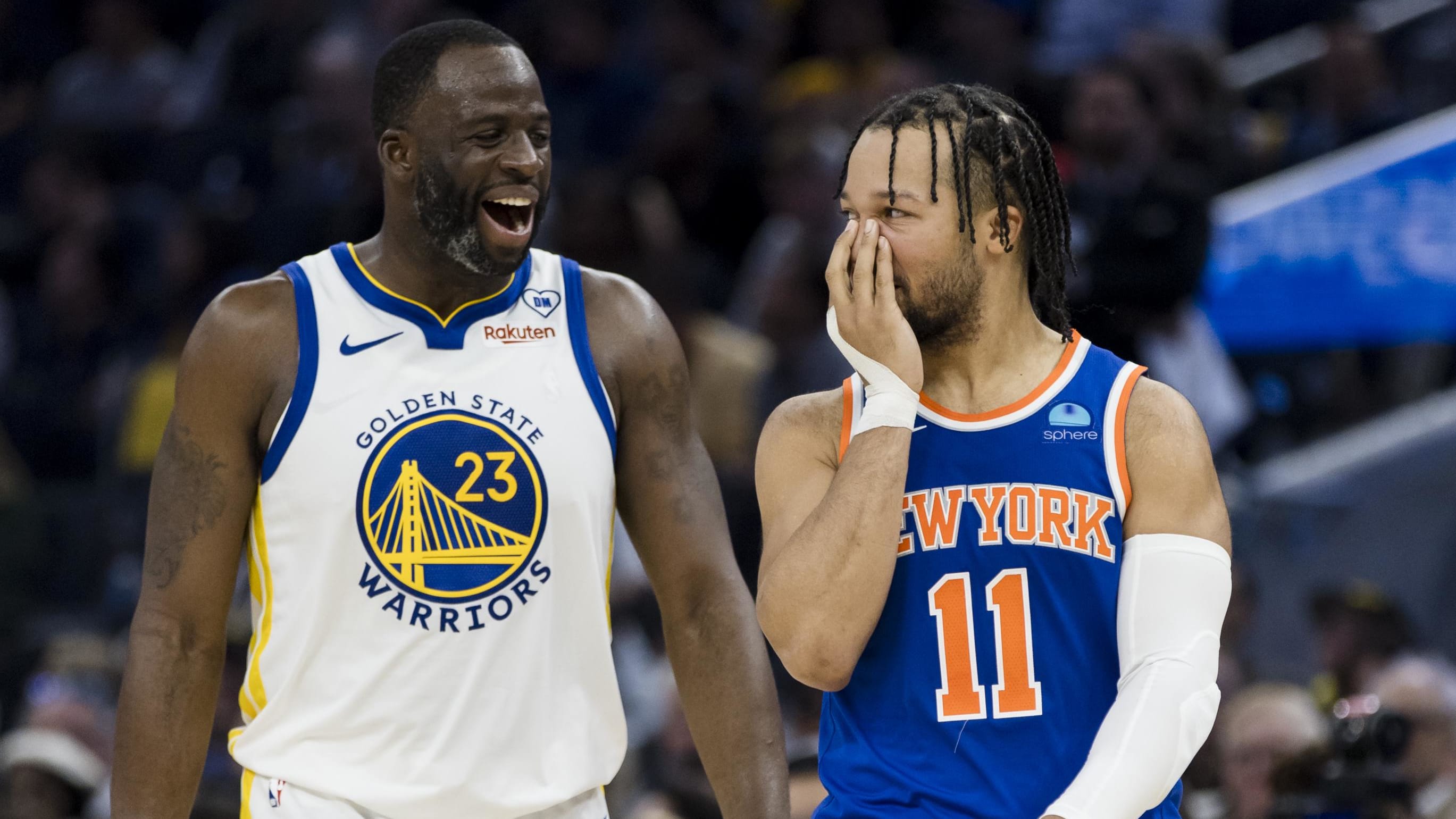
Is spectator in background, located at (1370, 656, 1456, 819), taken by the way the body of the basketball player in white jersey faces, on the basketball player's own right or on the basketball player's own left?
on the basketball player's own left

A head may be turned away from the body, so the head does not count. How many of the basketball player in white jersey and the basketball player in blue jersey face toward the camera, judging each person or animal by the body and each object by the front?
2

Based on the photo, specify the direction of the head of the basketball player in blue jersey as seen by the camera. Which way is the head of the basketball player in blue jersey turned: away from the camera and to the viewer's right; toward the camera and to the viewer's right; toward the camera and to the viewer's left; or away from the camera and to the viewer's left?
toward the camera and to the viewer's left

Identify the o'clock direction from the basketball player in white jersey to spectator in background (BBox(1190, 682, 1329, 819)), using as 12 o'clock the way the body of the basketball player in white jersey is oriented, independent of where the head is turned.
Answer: The spectator in background is roughly at 8 o'clock from the basketball player in white jersey.

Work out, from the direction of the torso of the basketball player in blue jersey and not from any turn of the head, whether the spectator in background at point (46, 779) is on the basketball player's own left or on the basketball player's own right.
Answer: on the basketball player's own right

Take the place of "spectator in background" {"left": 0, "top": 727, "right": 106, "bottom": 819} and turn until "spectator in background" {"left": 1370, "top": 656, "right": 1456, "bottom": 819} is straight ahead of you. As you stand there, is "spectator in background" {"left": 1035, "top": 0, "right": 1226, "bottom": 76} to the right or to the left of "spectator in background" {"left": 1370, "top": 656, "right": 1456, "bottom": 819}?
left

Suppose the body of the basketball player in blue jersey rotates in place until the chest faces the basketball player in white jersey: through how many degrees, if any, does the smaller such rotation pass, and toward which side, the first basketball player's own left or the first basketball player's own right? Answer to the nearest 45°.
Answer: approximately 90° to the first basketball player's own right

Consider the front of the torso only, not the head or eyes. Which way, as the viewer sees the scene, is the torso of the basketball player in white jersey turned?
toward the camera

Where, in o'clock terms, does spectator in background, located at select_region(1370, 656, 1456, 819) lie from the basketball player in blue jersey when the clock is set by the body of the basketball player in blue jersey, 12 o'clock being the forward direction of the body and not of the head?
The spectator in background is roughly at 7 o'clock from the basketball player in blue jersey.

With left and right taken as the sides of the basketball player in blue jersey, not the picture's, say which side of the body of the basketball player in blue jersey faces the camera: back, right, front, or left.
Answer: front

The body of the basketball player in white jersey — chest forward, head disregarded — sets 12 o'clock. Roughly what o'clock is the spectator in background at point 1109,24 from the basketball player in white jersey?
The spectator in background is roughly at 7 o'clock from the basketball player in white jersey.

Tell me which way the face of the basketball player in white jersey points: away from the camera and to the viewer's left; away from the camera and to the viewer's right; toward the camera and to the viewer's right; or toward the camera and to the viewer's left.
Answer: toward the camera and to the viewer's right

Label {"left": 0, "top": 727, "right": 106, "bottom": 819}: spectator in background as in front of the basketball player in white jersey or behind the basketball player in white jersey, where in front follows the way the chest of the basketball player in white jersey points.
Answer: behind

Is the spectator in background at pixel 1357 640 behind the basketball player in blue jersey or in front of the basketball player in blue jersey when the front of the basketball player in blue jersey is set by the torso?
behind

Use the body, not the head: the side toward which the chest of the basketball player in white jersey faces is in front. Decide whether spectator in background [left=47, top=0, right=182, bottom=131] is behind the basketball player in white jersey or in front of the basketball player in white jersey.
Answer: behind
